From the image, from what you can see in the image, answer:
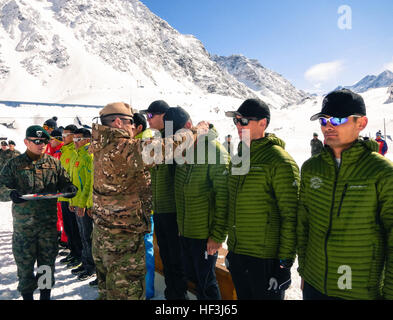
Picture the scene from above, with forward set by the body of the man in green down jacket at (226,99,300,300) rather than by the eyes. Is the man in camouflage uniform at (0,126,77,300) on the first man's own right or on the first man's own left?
on the first man's own right

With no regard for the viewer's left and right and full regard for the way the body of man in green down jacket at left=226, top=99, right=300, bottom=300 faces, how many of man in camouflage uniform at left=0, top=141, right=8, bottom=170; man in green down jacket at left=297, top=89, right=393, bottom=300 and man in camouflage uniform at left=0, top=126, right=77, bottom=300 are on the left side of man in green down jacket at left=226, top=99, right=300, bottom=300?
1

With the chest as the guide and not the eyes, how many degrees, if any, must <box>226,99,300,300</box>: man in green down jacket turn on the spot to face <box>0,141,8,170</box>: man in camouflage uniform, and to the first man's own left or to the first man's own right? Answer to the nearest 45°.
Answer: approximately 90° to the first man's own right

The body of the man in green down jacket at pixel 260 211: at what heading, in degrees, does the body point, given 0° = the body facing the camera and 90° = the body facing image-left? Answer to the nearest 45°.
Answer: approximately 45°

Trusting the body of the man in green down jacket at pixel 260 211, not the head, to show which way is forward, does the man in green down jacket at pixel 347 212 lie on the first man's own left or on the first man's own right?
on the first man's own left

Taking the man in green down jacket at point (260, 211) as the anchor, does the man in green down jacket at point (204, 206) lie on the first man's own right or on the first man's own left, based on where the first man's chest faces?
on the first man's own right
